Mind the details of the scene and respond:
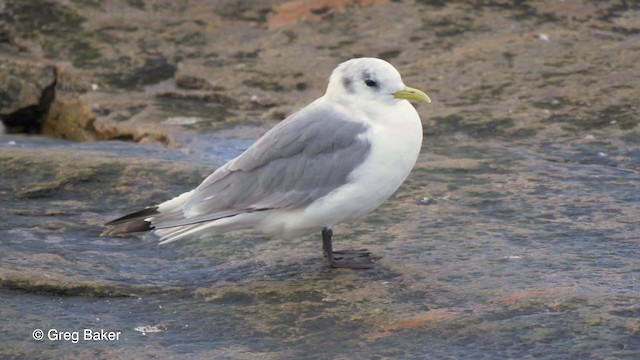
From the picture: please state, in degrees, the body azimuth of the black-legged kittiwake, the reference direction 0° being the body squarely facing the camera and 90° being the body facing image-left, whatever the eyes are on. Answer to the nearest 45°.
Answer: approximately 270°
